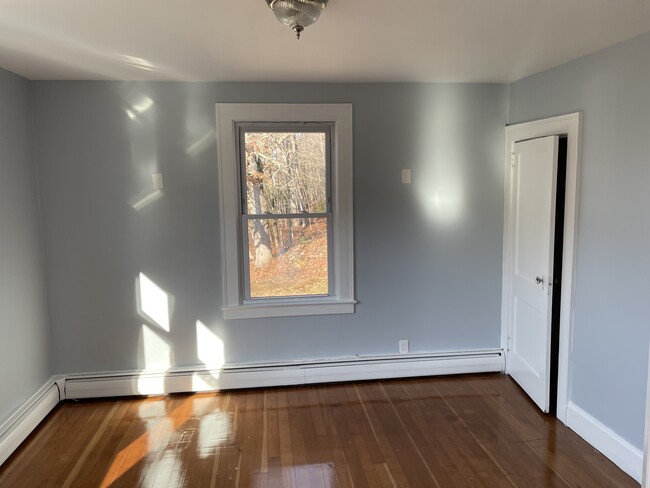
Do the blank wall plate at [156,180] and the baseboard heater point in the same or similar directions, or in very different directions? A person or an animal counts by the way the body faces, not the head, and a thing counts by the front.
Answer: same or similar directions

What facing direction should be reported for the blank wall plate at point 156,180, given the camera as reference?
facing the viewer

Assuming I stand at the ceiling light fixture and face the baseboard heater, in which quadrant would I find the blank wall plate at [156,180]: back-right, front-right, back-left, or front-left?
front-left

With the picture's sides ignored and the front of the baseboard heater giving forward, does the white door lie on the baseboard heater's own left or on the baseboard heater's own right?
on the baseboard heater's own left

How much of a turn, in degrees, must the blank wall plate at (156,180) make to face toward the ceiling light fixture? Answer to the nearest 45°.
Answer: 0° — it already faces it

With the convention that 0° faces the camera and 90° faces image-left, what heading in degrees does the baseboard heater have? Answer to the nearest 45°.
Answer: approximately 0°

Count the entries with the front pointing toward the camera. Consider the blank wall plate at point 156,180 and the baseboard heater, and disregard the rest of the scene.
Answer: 2

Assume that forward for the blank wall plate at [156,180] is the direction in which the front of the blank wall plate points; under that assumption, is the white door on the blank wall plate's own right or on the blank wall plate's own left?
on the blank wall plate's own left

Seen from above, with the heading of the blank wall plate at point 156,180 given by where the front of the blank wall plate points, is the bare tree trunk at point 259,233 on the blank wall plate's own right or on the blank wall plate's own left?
on the blank wall plate's own left
